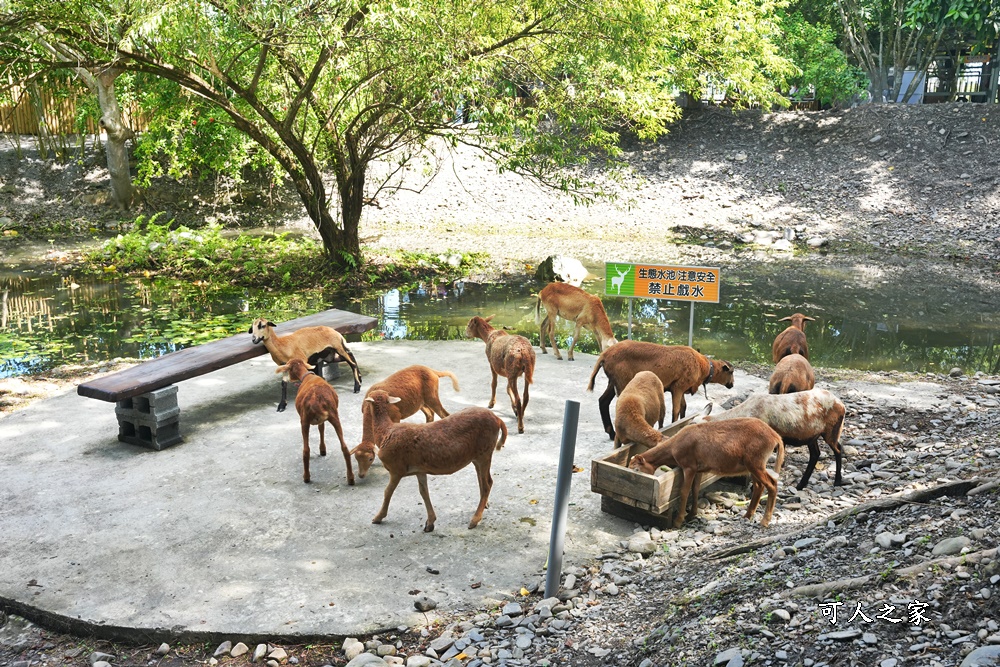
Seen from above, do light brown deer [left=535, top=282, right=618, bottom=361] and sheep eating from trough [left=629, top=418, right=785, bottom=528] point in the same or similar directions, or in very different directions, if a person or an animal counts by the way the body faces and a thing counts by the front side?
very different directions

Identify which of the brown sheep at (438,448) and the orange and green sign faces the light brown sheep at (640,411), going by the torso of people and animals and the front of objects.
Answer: the orange and green sign

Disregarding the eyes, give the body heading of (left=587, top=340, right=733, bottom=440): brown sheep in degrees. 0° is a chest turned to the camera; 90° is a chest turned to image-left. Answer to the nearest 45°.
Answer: approximately 270°

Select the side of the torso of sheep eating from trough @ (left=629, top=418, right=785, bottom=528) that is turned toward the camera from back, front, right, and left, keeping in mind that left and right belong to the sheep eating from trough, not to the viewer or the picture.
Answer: left

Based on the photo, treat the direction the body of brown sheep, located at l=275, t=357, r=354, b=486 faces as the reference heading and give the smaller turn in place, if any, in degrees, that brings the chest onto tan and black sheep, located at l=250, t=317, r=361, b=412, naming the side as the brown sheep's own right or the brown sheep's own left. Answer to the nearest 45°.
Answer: approximately 45° to the brown sheep's own right

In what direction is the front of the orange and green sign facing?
toward the camera

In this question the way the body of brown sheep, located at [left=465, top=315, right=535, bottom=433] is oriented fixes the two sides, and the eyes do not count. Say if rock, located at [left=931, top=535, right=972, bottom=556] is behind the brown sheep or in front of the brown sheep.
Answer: behind

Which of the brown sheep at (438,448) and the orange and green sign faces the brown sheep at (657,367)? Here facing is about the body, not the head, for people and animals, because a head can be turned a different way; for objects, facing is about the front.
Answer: the orange and green sign

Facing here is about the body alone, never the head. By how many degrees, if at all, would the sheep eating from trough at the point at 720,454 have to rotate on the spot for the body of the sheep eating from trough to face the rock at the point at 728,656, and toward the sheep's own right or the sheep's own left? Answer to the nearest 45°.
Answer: approximately 90° to the sheep's own left

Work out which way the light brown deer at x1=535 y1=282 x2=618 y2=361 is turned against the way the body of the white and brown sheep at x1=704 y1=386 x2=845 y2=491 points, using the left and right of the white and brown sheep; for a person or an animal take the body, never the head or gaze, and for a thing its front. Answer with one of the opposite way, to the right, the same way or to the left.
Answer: the opposite way

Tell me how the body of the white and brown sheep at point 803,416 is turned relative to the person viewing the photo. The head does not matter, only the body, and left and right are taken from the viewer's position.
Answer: facing to the left of the viewer

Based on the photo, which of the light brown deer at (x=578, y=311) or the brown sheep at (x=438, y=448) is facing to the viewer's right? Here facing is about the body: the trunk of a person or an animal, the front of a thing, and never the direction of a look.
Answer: the light brown deer at (x=578, y=311)

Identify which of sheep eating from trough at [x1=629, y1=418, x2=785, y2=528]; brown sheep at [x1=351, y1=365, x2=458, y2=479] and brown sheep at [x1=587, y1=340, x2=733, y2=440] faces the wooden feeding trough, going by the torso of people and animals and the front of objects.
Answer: the sheep eating from trough

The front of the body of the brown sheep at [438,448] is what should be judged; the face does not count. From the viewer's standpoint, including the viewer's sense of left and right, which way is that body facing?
facing to the left of the viewer
